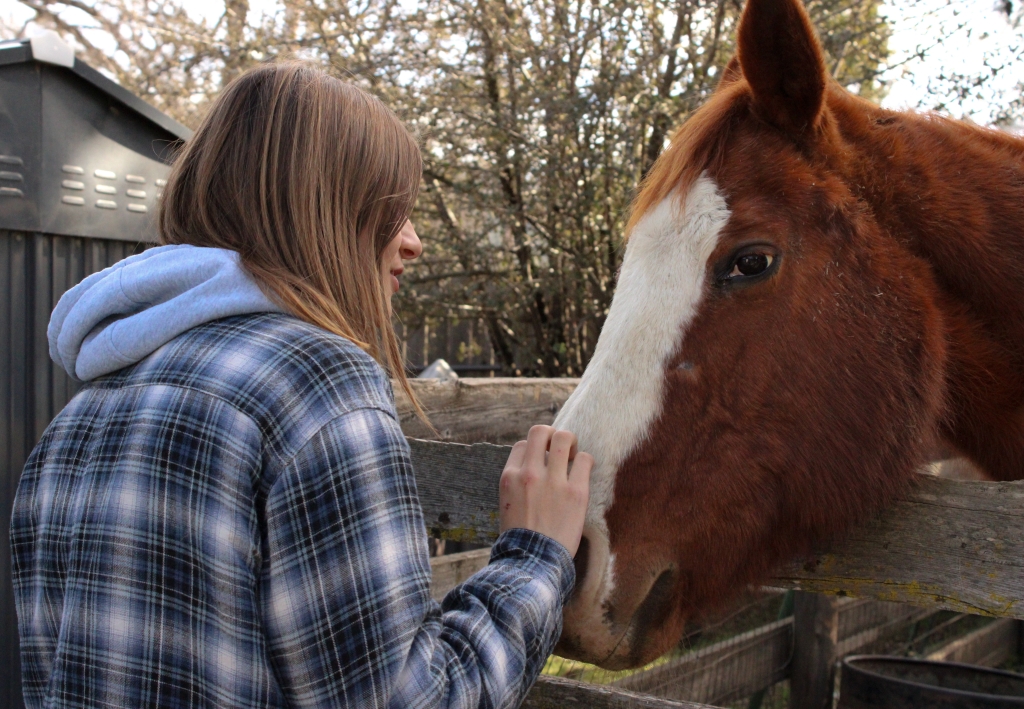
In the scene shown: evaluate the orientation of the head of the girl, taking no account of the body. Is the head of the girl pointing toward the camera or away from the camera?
away from the camera

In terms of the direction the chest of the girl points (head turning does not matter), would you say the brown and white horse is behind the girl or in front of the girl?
in front

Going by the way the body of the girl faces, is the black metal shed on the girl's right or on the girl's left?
on the girl's left

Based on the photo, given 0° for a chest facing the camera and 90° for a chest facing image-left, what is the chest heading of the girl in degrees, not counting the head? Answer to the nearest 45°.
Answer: approximately 225°

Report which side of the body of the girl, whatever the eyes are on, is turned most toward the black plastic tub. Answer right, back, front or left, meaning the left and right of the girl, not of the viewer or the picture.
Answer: front

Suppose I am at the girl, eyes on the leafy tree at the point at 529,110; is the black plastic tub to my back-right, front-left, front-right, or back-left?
front-right

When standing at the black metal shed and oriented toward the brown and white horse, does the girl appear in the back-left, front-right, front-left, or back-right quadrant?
front-right

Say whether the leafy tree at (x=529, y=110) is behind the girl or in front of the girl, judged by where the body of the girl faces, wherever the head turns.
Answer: in front
